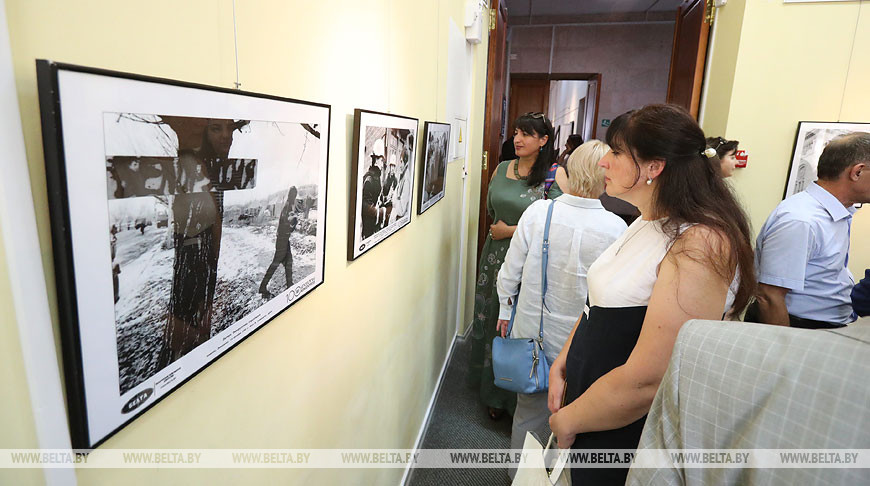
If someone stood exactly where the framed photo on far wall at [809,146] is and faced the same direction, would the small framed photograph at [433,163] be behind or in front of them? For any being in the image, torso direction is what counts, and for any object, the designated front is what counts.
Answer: in front

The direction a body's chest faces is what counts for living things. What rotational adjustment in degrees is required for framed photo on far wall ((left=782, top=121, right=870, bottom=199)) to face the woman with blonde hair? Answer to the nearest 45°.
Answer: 0° — it already faces them

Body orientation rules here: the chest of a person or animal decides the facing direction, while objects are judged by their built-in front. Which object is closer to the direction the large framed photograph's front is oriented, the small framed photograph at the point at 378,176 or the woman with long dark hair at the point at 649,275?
the woman with long dark hair

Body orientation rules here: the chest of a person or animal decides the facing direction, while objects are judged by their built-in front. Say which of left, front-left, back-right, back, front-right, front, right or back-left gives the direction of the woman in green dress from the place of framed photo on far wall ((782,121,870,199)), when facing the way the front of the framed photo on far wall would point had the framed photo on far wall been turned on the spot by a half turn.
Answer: back-left

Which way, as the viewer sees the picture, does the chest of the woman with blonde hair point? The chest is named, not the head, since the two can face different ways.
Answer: away from the camera

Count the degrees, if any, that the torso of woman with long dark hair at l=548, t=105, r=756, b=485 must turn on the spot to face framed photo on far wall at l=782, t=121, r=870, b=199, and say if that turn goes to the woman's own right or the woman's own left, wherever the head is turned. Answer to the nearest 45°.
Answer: approximately 90° to the woman's own right

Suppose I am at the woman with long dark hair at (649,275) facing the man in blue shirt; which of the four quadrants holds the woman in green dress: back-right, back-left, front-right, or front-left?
front-left

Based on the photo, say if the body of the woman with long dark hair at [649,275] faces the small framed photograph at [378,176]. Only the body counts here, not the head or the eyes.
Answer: yes

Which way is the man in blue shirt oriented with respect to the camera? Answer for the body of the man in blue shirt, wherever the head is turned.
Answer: to the viewer's right

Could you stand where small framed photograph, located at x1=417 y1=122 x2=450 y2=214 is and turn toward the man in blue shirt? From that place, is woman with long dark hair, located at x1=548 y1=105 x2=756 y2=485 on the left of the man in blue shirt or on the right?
right

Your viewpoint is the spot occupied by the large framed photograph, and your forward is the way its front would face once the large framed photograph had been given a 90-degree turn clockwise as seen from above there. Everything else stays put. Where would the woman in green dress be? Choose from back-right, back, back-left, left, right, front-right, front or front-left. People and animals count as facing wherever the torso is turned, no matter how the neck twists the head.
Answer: back

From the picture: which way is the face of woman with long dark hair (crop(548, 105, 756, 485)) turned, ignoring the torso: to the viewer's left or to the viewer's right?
to the viewer's left

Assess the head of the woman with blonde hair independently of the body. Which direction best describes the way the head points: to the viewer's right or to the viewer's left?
to the viewer's left
